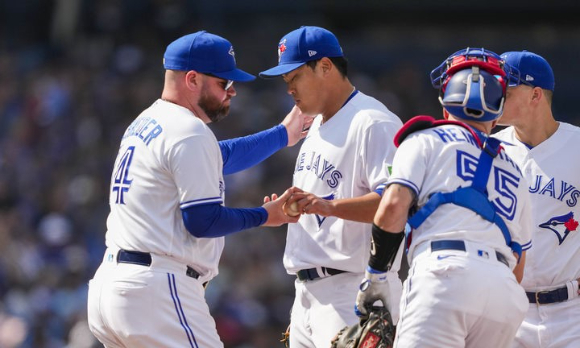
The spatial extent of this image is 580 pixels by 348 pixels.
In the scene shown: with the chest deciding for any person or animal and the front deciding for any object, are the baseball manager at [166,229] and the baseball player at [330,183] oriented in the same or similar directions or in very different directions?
very different directions

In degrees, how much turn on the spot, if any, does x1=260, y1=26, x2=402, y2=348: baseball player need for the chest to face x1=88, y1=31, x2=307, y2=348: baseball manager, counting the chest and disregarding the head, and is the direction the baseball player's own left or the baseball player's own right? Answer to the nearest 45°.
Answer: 0° — they already face them

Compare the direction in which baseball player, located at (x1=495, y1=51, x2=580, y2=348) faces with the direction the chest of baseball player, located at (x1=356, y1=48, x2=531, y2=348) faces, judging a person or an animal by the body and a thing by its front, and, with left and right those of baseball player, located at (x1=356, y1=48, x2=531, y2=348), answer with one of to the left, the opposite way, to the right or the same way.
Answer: to the left

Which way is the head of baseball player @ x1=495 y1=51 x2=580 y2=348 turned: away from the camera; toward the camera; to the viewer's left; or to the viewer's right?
to the viewer's left

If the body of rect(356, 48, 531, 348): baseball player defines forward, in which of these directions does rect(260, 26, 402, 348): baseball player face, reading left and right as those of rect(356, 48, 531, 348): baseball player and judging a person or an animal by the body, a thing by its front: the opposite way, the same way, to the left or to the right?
to the left

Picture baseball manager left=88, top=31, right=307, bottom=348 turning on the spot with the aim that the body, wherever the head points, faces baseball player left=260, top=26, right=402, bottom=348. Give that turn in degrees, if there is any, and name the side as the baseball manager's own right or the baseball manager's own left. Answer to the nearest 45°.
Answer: approximately 45° to the baseball manager's own right

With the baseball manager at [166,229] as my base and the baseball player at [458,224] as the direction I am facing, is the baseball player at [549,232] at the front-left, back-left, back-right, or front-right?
front-left

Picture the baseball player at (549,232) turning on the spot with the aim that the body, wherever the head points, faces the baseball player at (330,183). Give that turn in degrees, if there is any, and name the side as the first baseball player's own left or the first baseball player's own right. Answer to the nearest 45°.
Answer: approximately 45° to the first baseball player's own right

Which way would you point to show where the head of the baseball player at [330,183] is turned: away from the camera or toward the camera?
toward the camera

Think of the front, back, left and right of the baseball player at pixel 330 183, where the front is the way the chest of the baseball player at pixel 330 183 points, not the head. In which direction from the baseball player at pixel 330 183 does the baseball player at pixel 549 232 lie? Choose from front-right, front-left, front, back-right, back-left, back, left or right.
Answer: back-left

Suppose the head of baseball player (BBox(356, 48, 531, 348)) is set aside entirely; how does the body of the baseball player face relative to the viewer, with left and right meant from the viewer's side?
facing away from the viewer and to the left of the viewer

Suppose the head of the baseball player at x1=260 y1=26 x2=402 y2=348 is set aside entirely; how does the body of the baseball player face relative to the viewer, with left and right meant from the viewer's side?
facing the viewer and to the left of the viewer

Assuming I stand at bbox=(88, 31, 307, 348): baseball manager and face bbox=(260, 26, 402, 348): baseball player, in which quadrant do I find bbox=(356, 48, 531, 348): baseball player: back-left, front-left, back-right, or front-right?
front-right

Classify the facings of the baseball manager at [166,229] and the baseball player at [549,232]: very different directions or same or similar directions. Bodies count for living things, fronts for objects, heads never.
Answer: very different directions

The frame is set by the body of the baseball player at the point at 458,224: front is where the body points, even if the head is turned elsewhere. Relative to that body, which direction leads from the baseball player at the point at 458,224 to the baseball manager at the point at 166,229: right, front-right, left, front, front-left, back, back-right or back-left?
front-left

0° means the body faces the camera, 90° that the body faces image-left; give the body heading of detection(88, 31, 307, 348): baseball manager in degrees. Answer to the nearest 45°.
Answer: approximately 225°

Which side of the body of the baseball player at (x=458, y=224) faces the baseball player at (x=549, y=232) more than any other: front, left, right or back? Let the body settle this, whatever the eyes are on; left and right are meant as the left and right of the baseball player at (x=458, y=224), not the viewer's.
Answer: right

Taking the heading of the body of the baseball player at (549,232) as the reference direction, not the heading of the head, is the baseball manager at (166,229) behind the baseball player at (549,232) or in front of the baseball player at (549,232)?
in front

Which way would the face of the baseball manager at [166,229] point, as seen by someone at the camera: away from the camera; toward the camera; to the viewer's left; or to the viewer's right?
to the viewer's right
